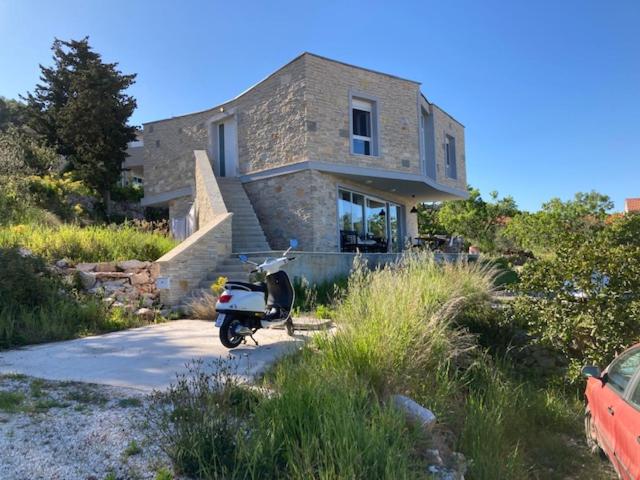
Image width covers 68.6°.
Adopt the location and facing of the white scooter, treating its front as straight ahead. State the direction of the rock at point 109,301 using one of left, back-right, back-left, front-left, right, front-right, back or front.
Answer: left

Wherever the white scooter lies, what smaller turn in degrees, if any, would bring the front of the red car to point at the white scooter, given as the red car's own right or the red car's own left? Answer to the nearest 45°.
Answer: approximately 45° to the red car's own left

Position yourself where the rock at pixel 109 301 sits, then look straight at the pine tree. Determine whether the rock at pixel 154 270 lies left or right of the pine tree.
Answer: right

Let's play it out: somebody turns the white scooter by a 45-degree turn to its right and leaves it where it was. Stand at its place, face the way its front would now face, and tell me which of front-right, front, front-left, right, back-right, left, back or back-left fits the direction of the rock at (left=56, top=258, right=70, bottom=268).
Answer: back-left

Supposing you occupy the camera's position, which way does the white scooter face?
facing away from the viewer and to the right of the viewer

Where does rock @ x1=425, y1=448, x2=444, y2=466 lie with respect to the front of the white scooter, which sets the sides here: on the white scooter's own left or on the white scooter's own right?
on the white scooter's own right

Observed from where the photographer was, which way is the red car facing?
facing away from the viewer and to the left of the viewer

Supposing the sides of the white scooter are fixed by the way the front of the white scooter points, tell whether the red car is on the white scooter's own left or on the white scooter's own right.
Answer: on the white scooter's own right

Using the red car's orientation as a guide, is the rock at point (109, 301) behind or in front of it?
in front

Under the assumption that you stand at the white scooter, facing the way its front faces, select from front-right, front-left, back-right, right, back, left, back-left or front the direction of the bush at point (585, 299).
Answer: front-right

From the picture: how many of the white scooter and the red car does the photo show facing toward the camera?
0
